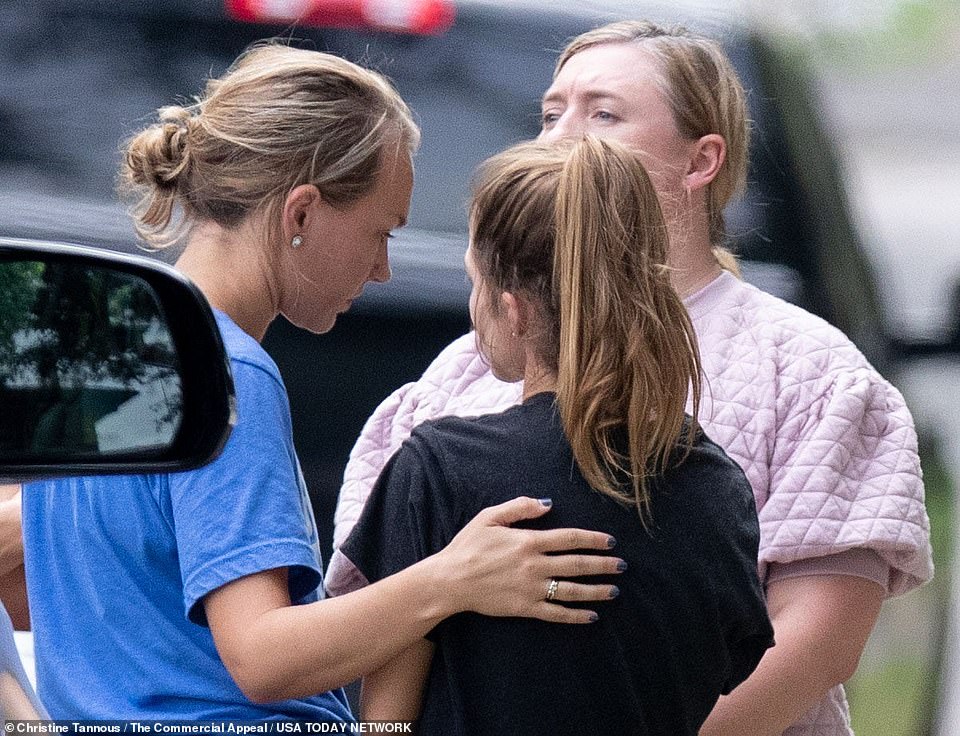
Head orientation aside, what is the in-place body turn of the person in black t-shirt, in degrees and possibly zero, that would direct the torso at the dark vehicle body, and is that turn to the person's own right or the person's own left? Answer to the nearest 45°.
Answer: approximately 45° to the person's own right

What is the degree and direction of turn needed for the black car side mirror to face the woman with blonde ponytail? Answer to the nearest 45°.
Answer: approximately 135° to its left

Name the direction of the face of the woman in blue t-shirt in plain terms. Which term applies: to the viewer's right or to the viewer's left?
to the viewer's right

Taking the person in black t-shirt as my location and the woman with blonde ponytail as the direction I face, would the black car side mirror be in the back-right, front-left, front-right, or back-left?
back-left

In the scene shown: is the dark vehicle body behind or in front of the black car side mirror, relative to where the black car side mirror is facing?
behind

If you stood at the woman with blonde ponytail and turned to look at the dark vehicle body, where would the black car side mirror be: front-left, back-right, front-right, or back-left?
back-left

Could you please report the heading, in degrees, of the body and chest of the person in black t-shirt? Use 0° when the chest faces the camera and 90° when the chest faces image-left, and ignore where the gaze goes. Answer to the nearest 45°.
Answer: approximately 135°

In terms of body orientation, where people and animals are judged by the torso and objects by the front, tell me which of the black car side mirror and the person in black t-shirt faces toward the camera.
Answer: the black car side mirror

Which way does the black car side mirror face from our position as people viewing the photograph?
facing the viewer

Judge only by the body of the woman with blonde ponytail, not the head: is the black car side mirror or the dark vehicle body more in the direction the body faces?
the black car side mirror

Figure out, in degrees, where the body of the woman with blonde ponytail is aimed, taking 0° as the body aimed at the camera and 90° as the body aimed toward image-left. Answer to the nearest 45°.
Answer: approximately 45°

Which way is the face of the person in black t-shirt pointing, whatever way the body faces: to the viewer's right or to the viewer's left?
to the viewer's left

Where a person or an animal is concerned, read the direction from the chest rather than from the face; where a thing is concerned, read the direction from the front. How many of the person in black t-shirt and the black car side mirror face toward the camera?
1
